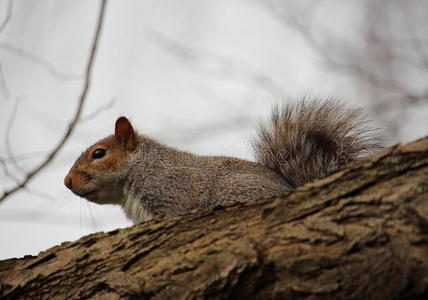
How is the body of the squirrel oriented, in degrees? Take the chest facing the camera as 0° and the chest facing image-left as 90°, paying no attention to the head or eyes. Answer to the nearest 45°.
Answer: approximately 90°
